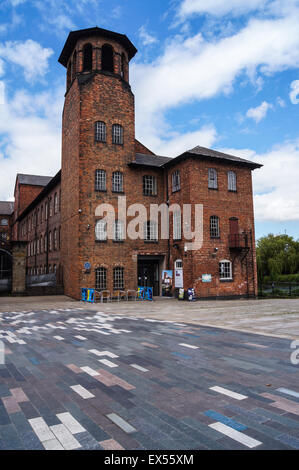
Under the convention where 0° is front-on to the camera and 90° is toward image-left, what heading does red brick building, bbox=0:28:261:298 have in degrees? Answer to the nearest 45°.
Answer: approximately 0°

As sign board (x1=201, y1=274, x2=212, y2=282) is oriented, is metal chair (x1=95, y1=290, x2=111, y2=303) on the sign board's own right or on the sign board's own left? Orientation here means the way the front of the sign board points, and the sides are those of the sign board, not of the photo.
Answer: on the sign board's own right

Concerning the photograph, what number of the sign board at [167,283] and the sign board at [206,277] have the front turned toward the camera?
2
